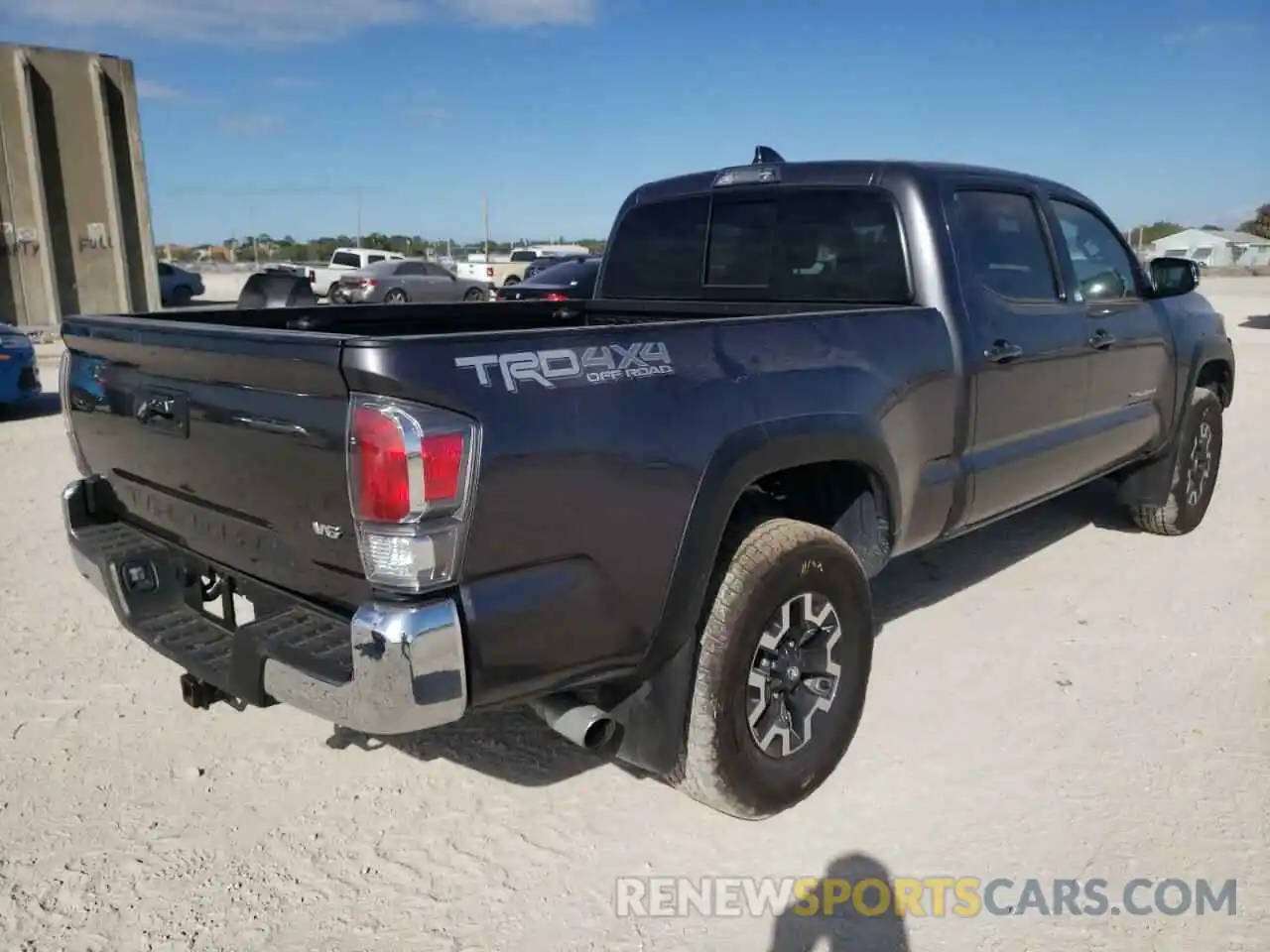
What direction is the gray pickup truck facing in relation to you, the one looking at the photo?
facing away from the viewer and to the right of the viewer

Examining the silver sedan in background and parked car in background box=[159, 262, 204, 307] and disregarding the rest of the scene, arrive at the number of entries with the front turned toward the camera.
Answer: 0

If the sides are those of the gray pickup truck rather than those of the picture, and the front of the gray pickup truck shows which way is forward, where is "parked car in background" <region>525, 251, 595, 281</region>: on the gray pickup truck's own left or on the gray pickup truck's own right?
on the gray pickup truck's own left

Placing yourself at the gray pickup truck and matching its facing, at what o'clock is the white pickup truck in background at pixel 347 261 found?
The white pickup truck in background is roughly at 10 o'clock from the gray pickup truck.

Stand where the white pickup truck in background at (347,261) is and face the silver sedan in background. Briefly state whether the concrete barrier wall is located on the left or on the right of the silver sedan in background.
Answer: right

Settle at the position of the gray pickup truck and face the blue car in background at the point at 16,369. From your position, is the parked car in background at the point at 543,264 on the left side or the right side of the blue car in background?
right

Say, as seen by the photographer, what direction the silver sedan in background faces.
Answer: facing away from the viewer and to the right of the viewer
